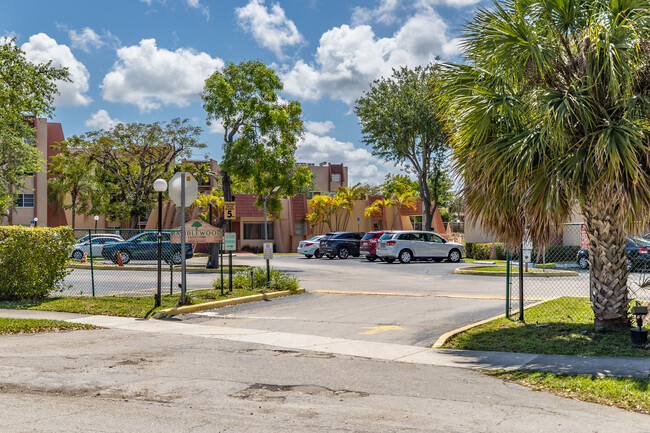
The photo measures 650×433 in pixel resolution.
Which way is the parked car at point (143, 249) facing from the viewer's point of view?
to the viewer's left

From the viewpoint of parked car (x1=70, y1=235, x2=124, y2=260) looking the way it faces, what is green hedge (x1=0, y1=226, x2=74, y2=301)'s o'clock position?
The green hedge is roughly at 9 o'clock from the parked car.

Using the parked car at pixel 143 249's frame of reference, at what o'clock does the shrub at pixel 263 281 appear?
The shrub is roughly at 8 o'clock from the parked car.

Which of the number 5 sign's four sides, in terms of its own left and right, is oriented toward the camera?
front

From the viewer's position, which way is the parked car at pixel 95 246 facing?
facing to the left of the viewer

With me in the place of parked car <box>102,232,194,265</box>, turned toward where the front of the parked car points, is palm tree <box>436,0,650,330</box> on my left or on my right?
on my left

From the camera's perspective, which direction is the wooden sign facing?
toward the camera
